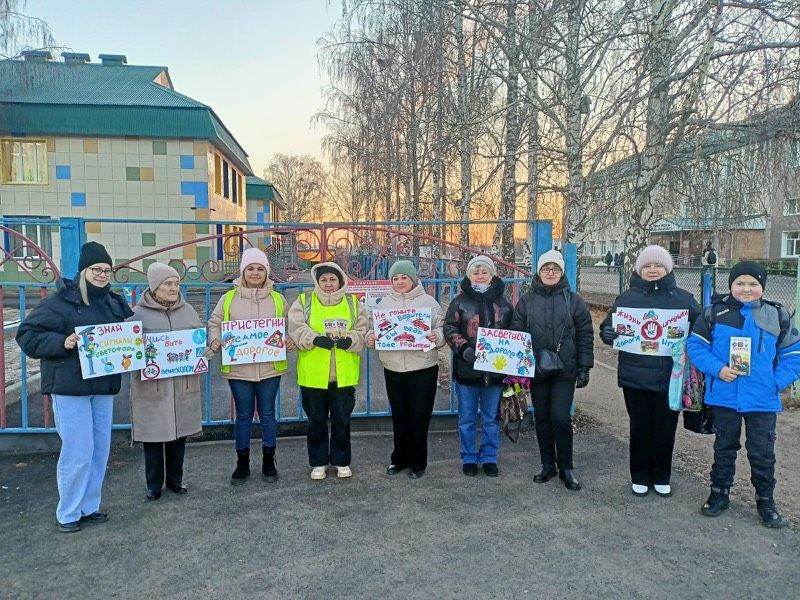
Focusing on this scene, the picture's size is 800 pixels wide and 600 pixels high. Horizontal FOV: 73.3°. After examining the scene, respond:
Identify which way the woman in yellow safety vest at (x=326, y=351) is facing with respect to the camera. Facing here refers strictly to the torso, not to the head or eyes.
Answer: toward the camera

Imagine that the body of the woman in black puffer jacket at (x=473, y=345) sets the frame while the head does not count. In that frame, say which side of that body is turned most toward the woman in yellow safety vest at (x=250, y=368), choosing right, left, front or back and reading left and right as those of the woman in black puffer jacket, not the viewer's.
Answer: right

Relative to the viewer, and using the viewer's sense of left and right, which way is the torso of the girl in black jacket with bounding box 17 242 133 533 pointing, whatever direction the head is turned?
facing the viewer and to the right of the viewer

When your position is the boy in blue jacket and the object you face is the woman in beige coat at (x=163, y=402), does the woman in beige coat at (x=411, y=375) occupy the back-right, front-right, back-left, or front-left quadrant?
front-right

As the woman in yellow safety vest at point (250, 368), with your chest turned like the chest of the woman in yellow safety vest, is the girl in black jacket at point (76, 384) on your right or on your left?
on your right

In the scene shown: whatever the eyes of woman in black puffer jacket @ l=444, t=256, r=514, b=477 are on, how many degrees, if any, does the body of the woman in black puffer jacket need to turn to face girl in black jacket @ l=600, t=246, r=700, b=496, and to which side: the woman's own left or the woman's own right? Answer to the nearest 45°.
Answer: approximately 90° to the woman's own left

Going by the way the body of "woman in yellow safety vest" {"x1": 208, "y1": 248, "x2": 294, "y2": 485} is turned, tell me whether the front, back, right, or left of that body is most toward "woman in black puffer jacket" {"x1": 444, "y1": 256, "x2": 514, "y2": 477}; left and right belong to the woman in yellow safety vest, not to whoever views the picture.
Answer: left

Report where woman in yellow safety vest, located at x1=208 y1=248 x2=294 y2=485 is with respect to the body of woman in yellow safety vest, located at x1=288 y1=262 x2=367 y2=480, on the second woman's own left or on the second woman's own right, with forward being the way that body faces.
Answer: on the second woman's own right

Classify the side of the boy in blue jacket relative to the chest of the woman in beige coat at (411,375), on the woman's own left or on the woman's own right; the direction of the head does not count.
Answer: on the woman's own left

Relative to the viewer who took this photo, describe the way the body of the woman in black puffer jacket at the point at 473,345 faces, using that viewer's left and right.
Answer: facing the viewer

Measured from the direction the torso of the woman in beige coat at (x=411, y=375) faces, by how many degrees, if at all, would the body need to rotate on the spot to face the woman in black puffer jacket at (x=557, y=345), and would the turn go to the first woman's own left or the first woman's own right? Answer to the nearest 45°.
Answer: approximately 90° to the first woman's own left

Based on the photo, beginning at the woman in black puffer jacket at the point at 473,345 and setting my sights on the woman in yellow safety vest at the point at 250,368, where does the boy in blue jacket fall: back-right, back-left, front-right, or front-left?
back-left

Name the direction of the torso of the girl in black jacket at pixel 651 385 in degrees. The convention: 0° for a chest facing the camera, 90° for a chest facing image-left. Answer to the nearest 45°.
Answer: approximately 0°

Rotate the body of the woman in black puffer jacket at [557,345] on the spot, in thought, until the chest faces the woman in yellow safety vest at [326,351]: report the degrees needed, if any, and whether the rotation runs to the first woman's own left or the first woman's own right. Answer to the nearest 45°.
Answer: approximately 90° to the first woman's own right

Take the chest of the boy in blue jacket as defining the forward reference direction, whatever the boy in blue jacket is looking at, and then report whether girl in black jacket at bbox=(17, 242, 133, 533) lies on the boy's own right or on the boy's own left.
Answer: on the boy's own right
